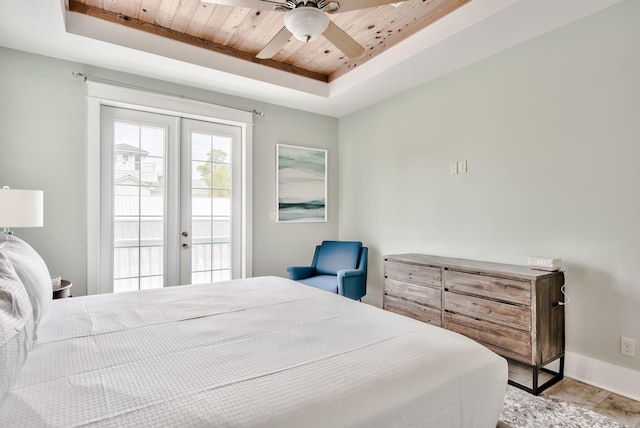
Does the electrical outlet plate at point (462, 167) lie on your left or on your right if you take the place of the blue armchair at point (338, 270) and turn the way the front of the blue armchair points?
on your left

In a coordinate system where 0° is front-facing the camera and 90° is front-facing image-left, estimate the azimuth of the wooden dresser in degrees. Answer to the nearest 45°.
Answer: approximately 45°

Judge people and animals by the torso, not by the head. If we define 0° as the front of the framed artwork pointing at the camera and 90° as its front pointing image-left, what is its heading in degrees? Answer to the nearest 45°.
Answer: approximately 315°

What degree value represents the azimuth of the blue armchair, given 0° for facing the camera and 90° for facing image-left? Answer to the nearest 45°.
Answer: approximately 45°

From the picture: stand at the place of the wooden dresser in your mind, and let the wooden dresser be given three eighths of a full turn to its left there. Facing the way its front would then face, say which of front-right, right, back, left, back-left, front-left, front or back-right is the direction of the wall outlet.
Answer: front
